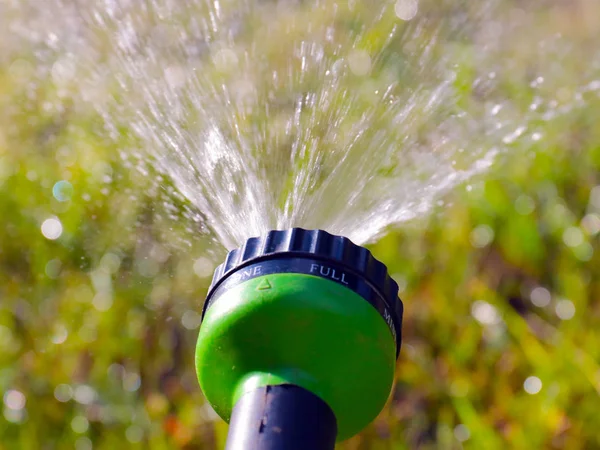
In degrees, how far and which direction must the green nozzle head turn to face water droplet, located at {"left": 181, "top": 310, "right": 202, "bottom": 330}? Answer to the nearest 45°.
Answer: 0° — it already faces it

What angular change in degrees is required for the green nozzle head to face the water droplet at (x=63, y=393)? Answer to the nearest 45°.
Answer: approximately 45° to its left

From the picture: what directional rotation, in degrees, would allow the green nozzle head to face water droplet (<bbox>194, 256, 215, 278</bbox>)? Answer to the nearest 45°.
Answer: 0° — it already faces it

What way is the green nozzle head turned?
away from the camera
